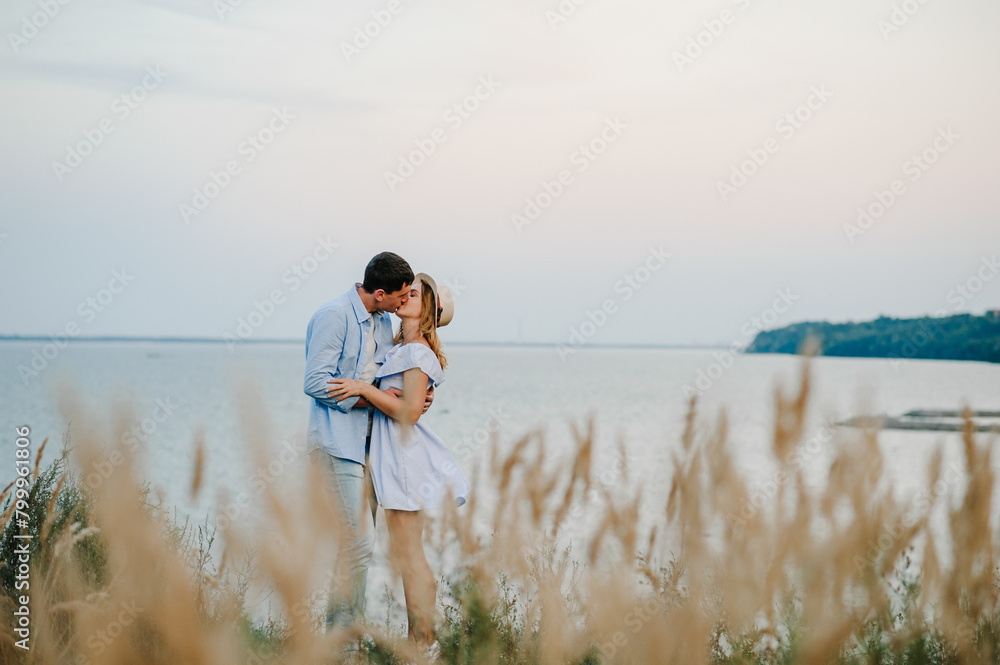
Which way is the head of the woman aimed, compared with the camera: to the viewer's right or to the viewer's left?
to the viewer's left

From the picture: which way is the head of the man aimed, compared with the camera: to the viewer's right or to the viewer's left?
to the viewer's right

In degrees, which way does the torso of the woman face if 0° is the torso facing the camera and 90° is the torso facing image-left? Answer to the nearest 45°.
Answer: approximately 90°
